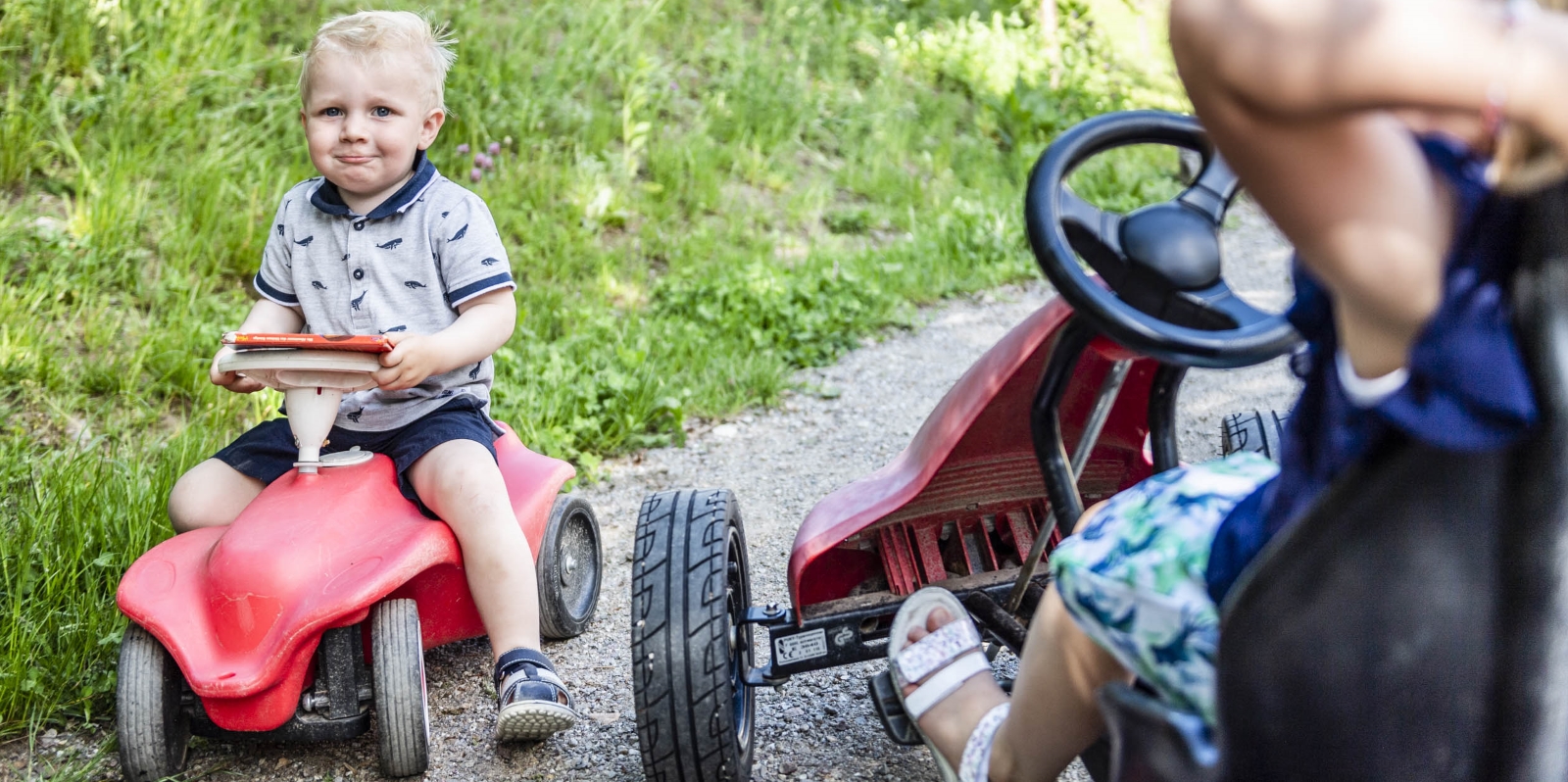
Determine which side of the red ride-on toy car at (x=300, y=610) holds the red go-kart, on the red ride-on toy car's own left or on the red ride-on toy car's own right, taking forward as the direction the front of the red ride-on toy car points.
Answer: on the red ride-on toy car's own left

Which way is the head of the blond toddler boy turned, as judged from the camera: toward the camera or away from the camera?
toward the camera

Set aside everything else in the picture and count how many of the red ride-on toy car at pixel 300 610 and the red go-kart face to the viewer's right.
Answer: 0

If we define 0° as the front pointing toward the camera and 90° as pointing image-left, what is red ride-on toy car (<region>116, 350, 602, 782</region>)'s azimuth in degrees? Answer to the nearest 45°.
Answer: approximately 45°

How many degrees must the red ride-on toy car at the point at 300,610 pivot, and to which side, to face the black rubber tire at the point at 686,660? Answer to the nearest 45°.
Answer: approximately 90° to its left

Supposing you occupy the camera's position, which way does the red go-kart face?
facing away from the viewer and to the left of the viewer
